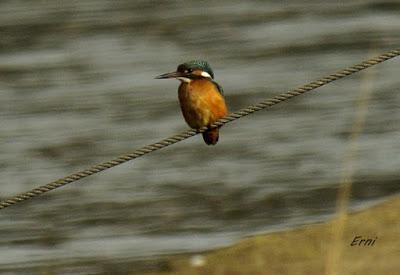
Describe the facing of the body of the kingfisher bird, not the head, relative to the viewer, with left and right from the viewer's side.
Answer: facing the viewer and to the left of the viewer
